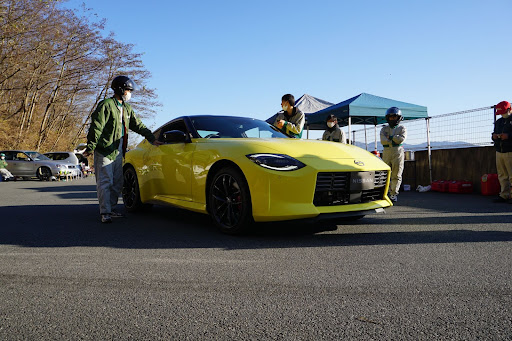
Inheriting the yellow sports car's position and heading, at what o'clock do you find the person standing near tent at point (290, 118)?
The person standing near tent is roughly at 8 o'clock from the yellow sports car.

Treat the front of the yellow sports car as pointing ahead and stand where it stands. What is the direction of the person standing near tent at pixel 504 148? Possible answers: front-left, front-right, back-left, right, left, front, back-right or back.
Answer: left

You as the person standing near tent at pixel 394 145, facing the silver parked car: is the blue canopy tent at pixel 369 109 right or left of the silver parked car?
right

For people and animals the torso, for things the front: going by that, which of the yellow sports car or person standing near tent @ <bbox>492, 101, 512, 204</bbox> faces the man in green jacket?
the person standing near tent

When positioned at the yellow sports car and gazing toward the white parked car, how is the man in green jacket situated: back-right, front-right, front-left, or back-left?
front-left

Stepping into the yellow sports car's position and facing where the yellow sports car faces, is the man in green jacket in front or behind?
behind

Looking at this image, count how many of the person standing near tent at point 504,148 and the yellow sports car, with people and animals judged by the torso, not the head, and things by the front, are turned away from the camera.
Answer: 0

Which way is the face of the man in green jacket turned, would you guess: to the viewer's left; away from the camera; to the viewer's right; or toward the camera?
to the viewer's right

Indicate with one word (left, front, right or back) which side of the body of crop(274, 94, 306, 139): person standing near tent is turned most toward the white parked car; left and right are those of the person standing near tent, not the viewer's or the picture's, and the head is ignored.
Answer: right

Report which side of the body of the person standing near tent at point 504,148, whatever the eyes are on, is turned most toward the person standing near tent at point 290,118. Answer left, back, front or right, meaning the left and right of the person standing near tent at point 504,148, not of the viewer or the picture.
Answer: front

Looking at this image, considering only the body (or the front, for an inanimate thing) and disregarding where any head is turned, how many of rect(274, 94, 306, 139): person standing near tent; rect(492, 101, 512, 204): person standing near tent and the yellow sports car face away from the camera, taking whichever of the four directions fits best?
0

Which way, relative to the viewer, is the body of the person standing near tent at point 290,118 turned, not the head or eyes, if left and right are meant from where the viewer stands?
facing the viewer and to the left of the viewer

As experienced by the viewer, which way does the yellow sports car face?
facing the viewer and to the right of the viewer

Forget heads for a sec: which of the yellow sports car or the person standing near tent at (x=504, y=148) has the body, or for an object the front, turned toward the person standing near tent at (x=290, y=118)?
the person standing near tent at (x=504, y=148)

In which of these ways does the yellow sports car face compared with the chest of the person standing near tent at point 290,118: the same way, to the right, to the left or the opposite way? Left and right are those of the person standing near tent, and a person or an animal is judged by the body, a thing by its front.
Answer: to the left

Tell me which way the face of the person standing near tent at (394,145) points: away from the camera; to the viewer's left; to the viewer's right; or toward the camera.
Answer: toward the camera

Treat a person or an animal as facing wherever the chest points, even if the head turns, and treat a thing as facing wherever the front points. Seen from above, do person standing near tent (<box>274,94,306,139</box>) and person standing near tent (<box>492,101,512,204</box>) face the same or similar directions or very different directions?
same or similar directions

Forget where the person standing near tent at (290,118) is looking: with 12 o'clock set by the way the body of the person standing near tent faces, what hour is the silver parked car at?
The silver parked car is roughly at 3 o'clock from the person standing near tent.

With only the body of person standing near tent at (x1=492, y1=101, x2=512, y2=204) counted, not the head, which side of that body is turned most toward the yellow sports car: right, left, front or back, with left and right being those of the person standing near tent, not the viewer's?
front

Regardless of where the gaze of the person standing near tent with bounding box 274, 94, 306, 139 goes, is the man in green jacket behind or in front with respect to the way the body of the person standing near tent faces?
in front
